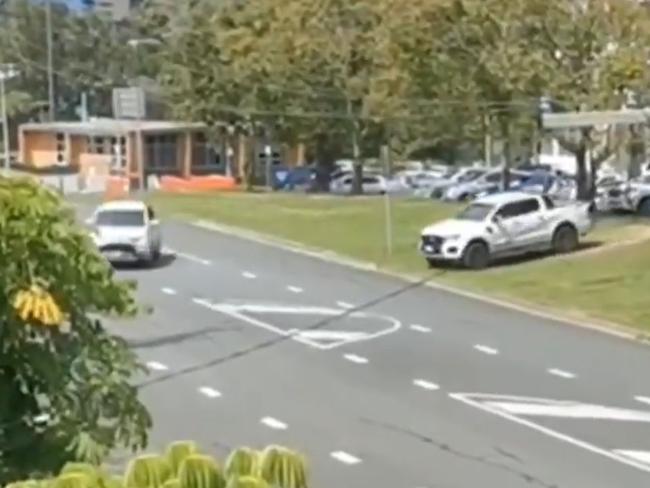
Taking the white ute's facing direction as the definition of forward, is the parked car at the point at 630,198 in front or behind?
behind

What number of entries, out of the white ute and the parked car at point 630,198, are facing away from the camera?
0

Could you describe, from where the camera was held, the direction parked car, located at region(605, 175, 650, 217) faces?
facing the viewer and to the left of the viewer

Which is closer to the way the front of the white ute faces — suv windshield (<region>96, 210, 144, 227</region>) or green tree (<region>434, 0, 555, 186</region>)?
the suv windshield

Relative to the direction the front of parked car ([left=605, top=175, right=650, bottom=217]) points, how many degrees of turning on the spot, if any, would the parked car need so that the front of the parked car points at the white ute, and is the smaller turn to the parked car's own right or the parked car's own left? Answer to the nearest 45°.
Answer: approximately 45° to the parked car's own left

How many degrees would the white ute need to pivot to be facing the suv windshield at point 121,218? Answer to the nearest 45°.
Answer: approximately 45° to its right

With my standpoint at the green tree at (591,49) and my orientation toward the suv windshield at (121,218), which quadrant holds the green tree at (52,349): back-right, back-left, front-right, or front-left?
front-left

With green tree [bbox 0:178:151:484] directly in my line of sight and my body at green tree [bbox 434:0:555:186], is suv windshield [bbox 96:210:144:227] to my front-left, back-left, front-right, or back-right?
front-right

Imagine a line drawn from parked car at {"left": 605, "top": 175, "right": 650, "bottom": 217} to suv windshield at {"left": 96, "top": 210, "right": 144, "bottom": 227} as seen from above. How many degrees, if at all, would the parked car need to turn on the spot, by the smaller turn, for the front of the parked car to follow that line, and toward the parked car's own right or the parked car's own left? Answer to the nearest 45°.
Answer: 0° — it already faces it

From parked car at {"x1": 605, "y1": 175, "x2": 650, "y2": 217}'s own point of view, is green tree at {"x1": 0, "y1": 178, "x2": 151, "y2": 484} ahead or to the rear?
ahead

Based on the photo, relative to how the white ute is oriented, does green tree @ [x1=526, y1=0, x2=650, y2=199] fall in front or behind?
behind
